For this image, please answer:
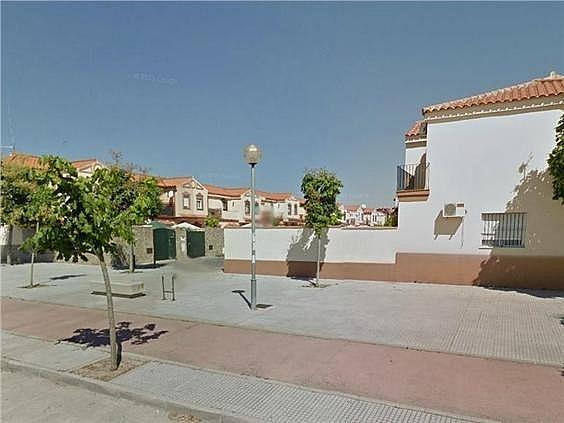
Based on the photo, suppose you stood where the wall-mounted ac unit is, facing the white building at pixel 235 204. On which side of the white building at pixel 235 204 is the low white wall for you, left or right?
left

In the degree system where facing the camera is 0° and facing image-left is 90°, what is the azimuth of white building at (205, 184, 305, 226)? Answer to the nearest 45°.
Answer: approximately 315°

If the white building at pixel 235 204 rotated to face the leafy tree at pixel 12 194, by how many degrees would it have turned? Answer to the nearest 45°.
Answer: approximately 45° to its right

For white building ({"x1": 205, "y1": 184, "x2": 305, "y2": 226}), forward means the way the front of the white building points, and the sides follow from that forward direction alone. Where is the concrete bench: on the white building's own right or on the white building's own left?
on the white building's own right

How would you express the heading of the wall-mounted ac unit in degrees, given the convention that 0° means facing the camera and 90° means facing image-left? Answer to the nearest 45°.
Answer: approximately 0°

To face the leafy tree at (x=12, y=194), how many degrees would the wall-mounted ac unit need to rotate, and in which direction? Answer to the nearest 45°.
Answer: approximately 90° to its right
